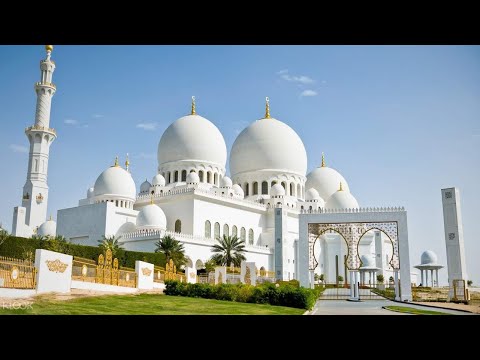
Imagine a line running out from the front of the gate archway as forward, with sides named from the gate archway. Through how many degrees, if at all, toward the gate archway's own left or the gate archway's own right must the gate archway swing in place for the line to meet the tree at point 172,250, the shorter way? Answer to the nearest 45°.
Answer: approximately 135° to the gate archway's own right

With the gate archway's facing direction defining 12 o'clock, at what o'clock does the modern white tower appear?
The modern white tower is roughly at 9 o'clock from the gate archway.

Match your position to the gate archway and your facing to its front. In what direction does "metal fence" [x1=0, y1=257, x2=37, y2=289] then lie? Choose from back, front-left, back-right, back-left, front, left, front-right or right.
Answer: front-right

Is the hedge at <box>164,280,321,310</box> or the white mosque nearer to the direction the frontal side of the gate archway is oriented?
the hedge

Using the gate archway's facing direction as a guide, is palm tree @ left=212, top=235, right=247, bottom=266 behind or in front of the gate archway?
behind

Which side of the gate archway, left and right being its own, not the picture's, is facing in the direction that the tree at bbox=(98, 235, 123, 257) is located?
right

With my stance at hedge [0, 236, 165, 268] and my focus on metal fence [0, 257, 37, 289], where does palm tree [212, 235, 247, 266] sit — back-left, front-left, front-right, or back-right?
back-left

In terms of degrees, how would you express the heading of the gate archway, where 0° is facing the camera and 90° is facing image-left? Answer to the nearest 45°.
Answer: approximately 0°

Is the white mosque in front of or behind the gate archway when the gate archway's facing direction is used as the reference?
behind
